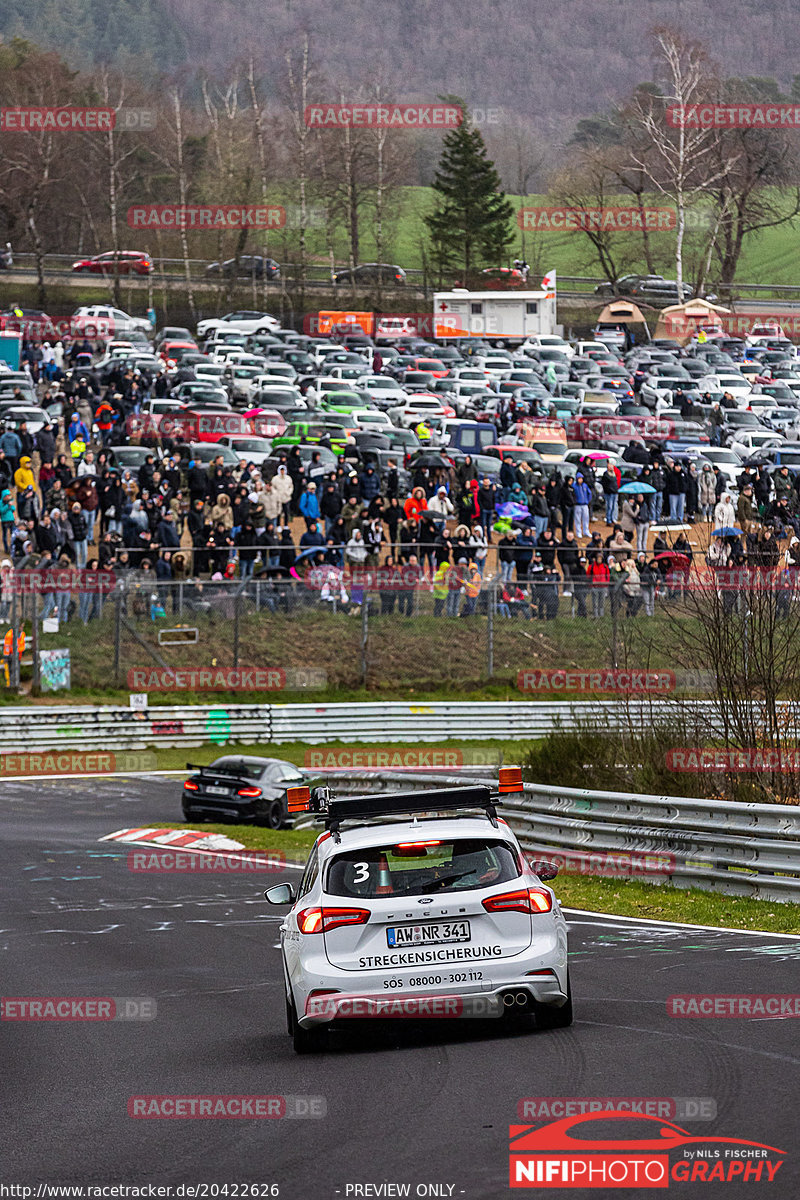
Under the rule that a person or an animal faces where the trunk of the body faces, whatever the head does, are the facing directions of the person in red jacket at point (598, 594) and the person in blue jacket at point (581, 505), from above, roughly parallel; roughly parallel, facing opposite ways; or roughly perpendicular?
roughly parallel

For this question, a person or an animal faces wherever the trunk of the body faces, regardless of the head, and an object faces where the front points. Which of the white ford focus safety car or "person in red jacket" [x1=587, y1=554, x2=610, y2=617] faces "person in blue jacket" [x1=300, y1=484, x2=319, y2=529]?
the white ford focus safety car

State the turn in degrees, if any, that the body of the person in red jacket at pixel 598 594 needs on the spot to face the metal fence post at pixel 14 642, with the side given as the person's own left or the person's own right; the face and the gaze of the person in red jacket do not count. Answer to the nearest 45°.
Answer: approximately 90° to the person's own right

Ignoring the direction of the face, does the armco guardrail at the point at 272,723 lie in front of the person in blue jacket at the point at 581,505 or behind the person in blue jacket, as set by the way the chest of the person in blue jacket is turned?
in front

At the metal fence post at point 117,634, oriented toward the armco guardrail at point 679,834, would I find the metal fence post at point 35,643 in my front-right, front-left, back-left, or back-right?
back-right

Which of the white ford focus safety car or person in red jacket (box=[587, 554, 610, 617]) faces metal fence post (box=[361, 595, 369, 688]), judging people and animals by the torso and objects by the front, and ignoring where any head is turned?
the white ford focus safety car

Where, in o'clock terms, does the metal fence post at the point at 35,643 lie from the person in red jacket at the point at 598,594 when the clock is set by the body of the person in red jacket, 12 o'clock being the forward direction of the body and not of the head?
The metal fence post is roughly at 3 o'clock from the person in red jacket.

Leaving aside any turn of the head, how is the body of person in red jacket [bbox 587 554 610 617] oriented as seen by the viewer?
toward the camera

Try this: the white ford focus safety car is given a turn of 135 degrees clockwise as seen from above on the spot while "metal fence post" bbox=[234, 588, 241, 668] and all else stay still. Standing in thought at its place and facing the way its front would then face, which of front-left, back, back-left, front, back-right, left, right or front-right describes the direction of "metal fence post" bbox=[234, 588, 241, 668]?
back-left

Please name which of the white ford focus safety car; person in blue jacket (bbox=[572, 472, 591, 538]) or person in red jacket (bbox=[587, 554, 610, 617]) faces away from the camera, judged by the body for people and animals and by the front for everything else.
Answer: the white ford focus safety car

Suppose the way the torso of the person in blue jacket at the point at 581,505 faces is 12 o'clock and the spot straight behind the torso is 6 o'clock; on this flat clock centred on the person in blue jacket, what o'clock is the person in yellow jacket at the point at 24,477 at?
The person in yellow jacket is roughly at 3 o'clock from the person in blue jacket.

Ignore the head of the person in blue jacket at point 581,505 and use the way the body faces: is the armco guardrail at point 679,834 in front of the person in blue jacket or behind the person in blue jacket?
in front

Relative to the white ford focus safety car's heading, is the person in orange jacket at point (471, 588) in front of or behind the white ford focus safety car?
in front

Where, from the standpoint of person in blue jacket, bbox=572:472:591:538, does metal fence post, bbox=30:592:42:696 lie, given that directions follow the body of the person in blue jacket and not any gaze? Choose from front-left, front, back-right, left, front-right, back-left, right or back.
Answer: front-right

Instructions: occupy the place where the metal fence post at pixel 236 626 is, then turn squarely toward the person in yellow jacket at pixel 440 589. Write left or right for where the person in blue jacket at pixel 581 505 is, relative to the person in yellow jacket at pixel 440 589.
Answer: left

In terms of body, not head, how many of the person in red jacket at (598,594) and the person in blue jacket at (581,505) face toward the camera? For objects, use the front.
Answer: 2

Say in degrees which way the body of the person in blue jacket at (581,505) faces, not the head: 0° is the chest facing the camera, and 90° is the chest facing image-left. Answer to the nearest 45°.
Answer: approximately 0°

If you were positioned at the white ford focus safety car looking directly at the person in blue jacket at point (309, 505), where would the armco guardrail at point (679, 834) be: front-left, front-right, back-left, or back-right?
front-right

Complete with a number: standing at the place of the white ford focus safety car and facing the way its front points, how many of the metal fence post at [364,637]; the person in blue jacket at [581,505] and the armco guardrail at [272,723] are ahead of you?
3

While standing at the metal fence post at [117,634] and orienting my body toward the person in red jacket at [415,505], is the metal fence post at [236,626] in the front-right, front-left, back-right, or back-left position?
front-right

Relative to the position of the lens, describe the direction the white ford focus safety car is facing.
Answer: facing away from the viewer
